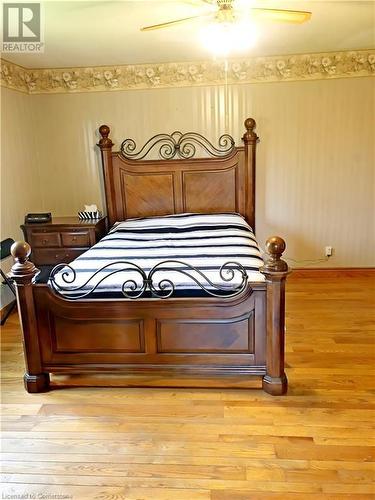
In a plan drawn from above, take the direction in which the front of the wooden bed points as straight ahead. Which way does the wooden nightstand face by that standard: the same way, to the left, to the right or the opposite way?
the same way

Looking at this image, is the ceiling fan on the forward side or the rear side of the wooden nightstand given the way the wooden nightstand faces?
on the forward side

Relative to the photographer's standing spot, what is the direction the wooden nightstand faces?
facing the viewer

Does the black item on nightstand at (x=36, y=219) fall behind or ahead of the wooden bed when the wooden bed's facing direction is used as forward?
behind

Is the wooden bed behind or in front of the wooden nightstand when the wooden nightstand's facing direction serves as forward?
in front

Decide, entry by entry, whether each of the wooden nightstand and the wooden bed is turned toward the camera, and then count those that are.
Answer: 2

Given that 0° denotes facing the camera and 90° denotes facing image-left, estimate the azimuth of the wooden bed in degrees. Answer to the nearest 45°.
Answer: approximately 0°
